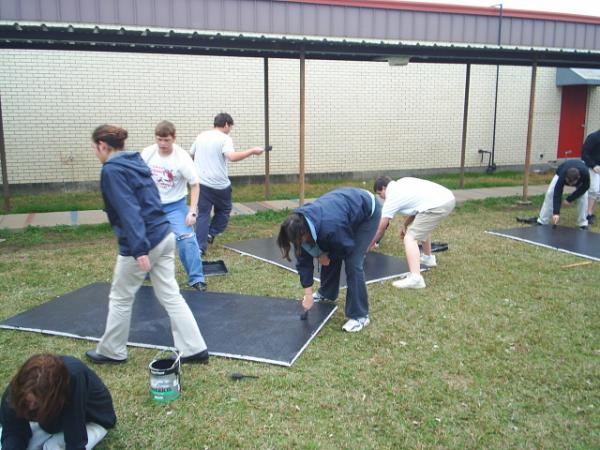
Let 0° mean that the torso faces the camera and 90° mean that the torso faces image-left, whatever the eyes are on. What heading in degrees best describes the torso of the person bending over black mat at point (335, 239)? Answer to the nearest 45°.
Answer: approximately 45°

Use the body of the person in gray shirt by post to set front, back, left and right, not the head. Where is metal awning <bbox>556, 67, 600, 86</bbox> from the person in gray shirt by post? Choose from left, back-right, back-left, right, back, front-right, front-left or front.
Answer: front

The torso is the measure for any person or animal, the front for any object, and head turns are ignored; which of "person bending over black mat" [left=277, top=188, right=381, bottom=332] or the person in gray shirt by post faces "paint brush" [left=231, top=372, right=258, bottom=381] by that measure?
the person bending over black mat

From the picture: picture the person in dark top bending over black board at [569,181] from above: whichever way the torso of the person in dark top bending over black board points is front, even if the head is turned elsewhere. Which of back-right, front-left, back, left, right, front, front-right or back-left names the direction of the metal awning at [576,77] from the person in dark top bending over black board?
back

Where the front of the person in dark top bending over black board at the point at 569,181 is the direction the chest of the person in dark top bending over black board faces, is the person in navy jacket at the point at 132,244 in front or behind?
in front

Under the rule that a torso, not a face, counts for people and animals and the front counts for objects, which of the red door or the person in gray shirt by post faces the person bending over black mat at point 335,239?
the red door

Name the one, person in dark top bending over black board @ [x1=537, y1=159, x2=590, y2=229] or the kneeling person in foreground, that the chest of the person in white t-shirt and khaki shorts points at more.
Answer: the kneeling person in foreground

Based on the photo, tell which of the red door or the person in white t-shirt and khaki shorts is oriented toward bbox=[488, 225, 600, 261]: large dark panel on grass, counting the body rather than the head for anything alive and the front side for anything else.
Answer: the red door

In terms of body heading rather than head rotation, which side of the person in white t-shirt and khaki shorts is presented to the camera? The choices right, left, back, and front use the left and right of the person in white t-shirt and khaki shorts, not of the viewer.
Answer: left

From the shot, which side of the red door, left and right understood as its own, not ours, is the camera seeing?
front

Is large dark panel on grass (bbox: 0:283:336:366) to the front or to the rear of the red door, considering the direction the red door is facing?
to the front

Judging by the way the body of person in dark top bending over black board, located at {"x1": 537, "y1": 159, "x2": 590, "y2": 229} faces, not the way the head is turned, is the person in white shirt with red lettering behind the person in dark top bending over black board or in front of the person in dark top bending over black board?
in front

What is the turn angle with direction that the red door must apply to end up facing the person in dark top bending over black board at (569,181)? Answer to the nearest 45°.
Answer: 0° — it already faces them

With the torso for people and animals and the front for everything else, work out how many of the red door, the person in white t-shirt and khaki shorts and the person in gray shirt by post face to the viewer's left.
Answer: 1
